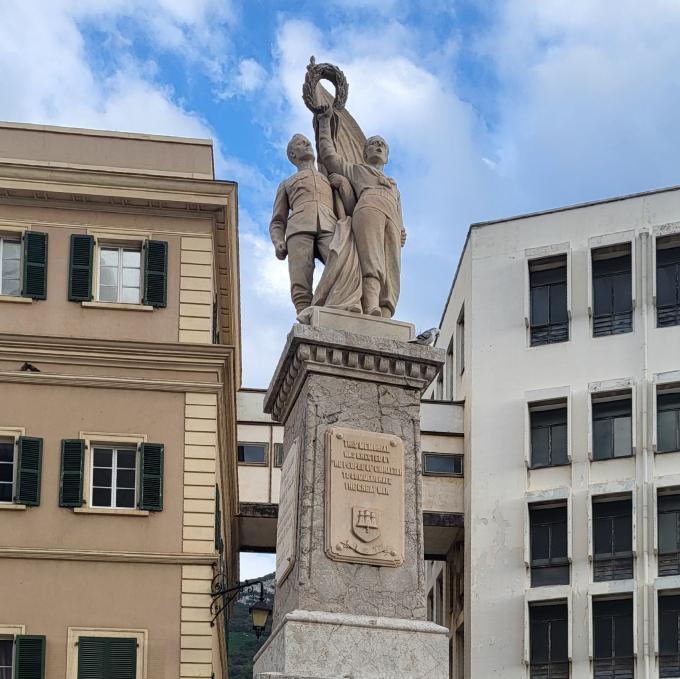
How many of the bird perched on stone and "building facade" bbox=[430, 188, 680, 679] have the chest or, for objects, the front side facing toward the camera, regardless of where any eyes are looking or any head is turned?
1

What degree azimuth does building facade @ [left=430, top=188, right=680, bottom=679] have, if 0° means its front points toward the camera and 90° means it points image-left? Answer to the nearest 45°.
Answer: approximately 0°

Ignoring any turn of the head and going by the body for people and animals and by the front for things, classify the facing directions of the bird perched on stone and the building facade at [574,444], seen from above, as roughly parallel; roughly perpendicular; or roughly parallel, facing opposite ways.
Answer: roughly perpendicular
